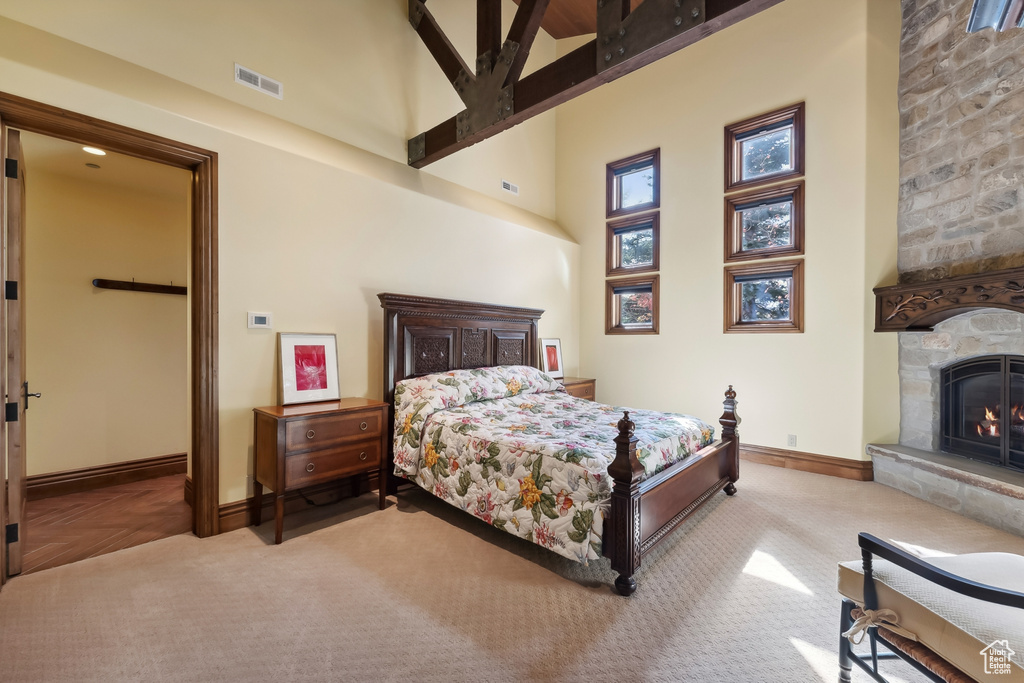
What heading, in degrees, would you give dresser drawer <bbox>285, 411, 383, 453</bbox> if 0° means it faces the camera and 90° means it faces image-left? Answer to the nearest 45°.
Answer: approximately 315°

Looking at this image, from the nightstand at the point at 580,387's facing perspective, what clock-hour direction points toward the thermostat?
The thermostat is roughly at 3 o'clock from the nightstand.

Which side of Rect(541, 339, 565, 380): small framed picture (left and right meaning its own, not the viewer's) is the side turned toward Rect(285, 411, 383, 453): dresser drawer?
right

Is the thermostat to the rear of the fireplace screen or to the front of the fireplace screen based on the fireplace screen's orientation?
to the front

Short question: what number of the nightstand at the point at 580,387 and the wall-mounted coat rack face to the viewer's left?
0

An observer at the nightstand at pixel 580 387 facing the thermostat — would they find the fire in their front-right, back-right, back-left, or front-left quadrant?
back-left

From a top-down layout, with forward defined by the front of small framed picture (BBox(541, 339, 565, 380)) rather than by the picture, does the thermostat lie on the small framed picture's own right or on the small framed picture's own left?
on the small framed picture's own right

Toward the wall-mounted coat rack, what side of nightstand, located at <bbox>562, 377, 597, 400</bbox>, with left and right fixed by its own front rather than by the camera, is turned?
right
